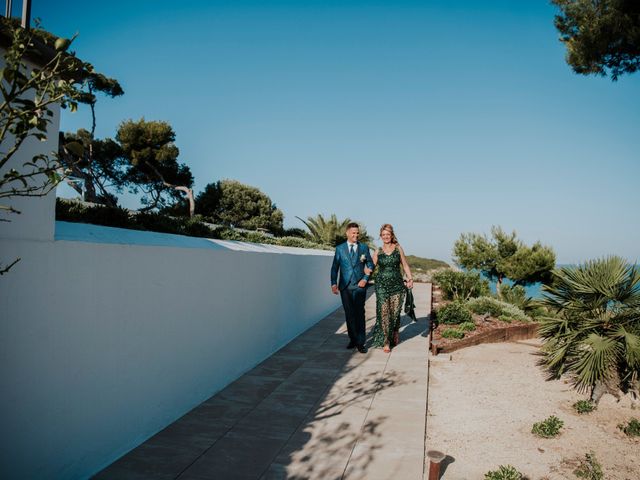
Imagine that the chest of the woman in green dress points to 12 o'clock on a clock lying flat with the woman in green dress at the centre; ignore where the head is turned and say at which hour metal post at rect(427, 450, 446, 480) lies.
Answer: The metal post is roughly at 12 o'clock from the woman in green dress.

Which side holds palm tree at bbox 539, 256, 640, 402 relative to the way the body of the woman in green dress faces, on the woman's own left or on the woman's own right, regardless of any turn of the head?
on the woman's own left

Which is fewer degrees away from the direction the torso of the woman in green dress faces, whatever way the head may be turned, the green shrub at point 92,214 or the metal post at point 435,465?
the metal post

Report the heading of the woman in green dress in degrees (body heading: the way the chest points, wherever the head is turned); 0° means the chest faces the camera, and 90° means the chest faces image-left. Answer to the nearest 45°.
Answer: approximately 0°

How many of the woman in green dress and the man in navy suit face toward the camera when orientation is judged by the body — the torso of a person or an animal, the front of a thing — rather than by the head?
2

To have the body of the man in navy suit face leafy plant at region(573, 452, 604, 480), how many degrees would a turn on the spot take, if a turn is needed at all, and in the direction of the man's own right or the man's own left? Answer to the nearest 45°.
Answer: approximately 45° to the man's own left

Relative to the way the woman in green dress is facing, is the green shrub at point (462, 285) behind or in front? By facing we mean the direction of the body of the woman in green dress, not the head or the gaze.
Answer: behind

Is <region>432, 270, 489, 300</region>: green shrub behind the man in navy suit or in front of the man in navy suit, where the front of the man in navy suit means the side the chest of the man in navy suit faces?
behind
